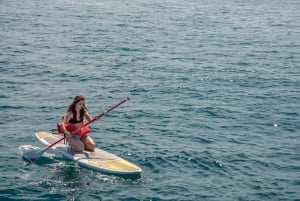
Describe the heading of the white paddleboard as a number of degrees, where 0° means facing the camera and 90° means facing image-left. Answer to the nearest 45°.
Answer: approximately 315°

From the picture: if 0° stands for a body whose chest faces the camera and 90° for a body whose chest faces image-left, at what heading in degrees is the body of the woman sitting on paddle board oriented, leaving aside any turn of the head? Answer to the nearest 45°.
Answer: approximately 315°
